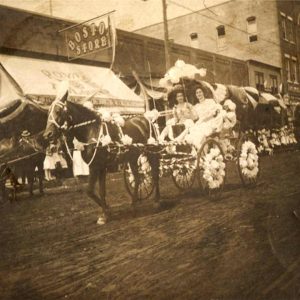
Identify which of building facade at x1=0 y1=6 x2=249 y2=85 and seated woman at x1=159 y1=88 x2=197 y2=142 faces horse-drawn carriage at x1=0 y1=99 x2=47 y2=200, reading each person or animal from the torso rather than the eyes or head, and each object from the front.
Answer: the seated woman

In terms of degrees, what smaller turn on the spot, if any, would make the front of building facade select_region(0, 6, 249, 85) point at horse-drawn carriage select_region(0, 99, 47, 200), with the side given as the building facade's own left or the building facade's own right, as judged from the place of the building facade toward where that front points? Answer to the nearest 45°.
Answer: approximately 90° to the building facade's own right

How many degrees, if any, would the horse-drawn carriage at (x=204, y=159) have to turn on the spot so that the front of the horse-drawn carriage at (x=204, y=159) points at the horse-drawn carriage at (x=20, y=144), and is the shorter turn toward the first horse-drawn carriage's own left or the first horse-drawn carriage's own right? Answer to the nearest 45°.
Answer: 0° — it already faces it

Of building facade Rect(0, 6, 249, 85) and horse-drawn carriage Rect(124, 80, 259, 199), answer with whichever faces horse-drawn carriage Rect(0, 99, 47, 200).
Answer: horse-drawn carriage Rect(124, 80, 259, 199)

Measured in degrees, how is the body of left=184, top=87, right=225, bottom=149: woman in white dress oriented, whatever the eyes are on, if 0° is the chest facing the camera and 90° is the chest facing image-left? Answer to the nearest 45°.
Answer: approximately 45°
